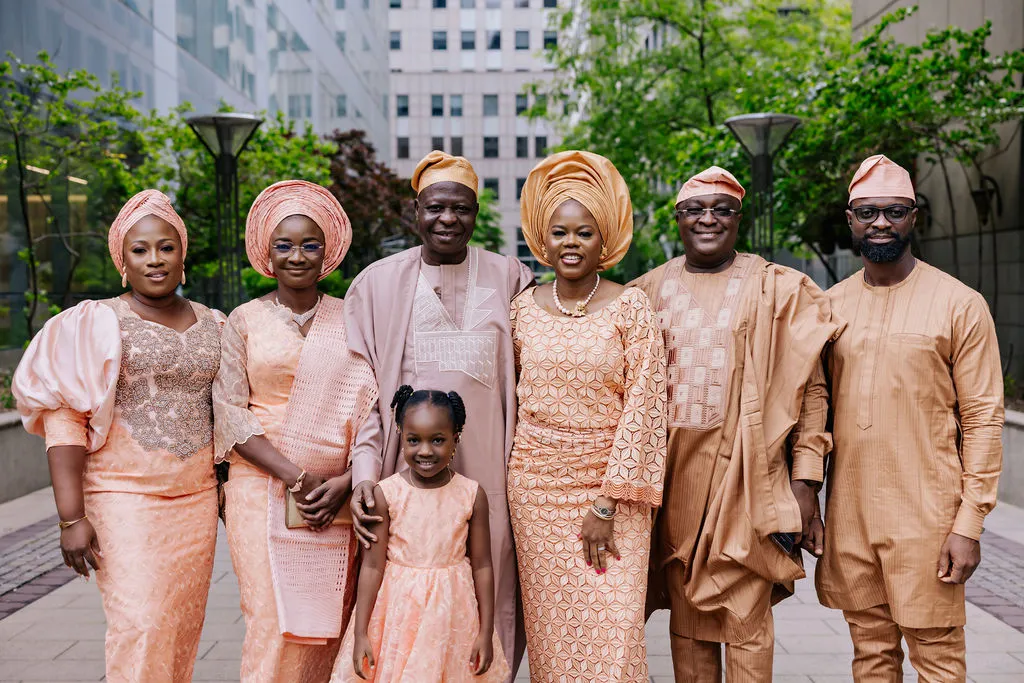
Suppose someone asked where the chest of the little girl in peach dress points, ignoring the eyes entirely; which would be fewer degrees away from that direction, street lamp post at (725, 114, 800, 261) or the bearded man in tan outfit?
the bearded man in tan outfit

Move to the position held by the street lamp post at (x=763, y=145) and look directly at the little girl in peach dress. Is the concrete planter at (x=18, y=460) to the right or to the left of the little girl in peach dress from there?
right

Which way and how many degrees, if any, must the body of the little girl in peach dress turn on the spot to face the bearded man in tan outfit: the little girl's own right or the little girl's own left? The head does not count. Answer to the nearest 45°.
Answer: approximately 90° to the little girl's own left

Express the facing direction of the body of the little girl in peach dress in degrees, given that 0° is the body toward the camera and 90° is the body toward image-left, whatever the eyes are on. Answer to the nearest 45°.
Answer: approximately 0°

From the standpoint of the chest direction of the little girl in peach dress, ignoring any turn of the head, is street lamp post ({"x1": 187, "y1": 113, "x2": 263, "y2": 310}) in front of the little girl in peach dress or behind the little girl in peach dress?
behind

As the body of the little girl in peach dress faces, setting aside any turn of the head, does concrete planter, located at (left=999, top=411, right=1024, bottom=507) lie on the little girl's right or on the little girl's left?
on the little girl's left

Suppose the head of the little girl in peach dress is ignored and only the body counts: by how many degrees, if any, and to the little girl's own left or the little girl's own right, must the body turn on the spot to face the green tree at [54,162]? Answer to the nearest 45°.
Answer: approximately 135° to the little girl's own right

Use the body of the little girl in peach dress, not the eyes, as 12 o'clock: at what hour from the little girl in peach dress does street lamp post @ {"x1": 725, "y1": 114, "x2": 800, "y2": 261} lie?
The street lamp post is roughly at 7 o'clock from the little girl in peach dress.
